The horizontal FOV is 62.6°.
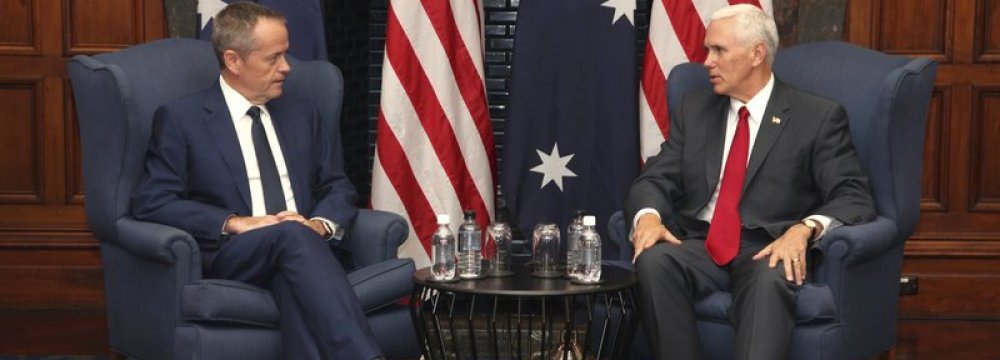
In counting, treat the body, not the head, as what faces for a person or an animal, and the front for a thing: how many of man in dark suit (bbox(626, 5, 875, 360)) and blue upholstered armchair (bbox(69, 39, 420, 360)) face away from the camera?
0

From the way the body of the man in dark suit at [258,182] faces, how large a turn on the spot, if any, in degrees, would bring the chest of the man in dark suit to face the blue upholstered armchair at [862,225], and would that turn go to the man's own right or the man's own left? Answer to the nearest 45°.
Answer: approximately 45° to the man's own left

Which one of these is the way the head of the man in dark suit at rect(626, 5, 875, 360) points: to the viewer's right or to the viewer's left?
to the viewer's left

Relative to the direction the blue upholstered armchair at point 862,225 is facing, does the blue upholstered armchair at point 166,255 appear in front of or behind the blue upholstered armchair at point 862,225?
in front

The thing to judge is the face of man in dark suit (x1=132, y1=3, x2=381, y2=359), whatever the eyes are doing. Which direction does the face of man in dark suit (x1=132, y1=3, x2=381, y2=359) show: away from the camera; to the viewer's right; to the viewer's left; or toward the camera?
to the viewer's right

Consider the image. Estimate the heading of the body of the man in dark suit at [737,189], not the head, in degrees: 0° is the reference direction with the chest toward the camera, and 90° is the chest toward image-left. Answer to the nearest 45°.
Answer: approximately 45°

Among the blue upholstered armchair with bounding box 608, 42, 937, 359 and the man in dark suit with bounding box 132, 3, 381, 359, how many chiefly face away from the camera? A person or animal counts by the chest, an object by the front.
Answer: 0

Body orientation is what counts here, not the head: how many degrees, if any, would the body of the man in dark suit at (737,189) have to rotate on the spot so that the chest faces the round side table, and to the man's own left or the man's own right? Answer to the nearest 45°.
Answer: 0° — they already face it

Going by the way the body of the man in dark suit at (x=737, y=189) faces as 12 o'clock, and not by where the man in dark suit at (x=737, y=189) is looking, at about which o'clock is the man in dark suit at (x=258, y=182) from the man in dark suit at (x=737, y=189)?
the man in dark suit at (x=258, y=182) is roughly at 1 o'clock from the man in dark suit at (x=737, y=189).
